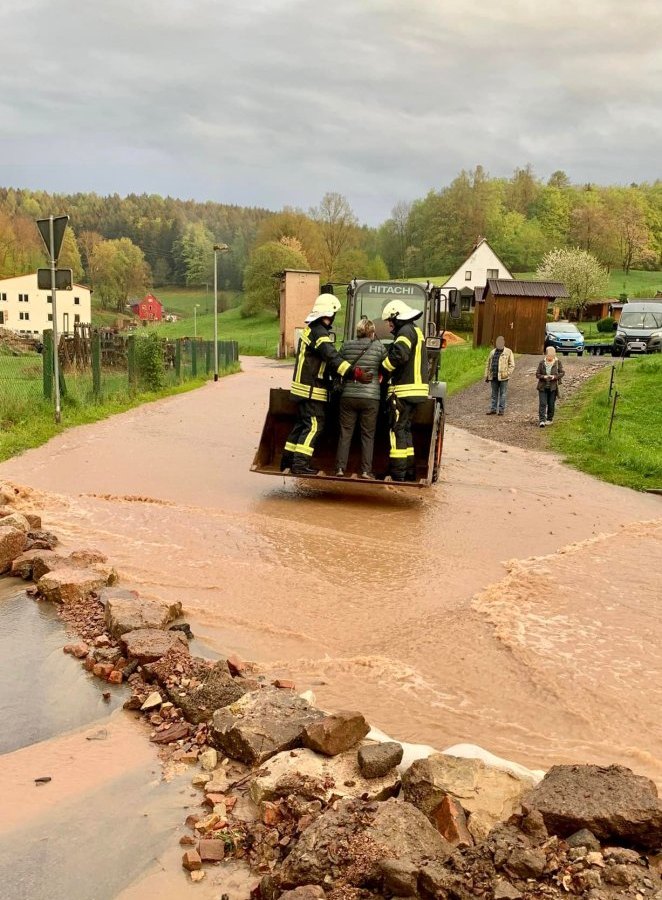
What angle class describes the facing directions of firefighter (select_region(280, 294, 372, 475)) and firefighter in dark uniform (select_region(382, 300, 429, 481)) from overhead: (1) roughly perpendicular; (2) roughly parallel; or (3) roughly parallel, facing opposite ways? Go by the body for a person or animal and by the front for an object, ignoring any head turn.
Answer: roughly parallel, facing opposite ways

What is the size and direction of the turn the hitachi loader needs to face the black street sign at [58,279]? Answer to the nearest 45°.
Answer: approximately 135° to its right

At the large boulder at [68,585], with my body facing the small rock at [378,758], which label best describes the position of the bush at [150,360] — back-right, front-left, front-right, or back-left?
back-left

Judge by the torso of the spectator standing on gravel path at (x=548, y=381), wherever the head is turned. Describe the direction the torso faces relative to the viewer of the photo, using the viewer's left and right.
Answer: facing the viewer

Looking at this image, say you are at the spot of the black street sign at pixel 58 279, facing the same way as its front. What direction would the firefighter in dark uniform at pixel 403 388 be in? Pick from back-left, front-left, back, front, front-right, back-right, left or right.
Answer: back-right

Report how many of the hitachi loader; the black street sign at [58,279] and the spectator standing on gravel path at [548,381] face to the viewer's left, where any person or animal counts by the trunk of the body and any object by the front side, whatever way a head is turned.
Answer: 0

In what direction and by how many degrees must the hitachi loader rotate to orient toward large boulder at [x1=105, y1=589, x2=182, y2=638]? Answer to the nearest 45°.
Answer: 0° — it already faces it

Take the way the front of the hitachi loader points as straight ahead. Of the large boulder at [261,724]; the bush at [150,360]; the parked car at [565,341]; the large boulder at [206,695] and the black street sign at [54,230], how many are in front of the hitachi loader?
2

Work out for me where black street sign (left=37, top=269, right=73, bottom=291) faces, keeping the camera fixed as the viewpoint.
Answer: facing away from the viewer

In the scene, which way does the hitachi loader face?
toward the camera

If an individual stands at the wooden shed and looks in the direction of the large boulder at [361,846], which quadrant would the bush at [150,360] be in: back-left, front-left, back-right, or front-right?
front-right

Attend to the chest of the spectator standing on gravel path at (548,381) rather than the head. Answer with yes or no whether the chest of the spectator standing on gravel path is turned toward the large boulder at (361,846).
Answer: yes

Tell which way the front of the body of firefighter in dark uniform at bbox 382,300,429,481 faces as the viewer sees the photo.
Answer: to the viewer's left

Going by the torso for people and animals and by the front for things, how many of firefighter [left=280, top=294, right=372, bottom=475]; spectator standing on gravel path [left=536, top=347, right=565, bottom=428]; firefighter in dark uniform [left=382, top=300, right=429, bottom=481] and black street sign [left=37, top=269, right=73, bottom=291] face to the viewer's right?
1
